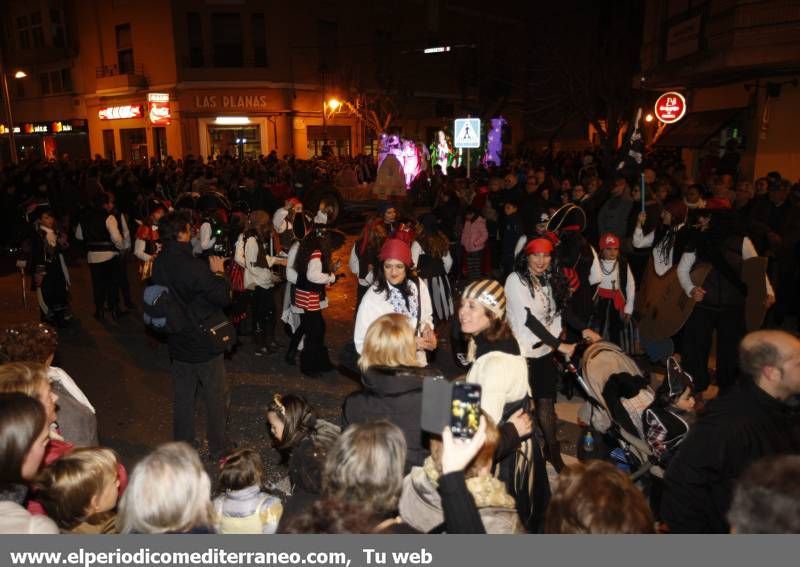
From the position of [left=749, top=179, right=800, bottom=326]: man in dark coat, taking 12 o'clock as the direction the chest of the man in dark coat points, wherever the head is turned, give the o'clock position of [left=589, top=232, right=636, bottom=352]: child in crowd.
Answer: The child in crowd is roughly at 1 o'clock from the man in dark coat.

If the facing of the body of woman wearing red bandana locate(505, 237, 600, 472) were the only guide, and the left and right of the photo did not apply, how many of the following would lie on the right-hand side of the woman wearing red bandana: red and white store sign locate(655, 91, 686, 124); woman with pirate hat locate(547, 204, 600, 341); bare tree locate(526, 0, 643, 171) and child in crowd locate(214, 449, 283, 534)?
1

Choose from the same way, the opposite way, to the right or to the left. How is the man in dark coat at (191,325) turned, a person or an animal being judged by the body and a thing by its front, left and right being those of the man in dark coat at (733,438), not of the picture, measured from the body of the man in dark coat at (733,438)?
to the left

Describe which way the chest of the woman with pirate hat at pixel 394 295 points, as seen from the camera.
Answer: toward the camera

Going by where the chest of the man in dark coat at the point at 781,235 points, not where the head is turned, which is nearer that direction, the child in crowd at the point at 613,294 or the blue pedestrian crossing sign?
the child in crowd

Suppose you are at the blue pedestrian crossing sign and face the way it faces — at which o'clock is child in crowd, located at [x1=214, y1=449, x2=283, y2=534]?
The child in crowd is roughly at 12 o'clock from the blue pedestrian crossing sign.

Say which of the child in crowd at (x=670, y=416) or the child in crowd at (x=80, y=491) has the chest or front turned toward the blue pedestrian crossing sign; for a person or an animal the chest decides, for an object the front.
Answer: the child in crowd at (x=80, y=491)

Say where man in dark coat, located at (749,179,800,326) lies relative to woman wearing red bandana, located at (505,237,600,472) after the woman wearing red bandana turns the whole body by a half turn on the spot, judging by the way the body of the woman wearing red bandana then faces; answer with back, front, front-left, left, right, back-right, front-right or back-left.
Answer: right

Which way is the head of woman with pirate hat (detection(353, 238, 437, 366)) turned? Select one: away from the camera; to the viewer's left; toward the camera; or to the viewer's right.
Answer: toward the camera

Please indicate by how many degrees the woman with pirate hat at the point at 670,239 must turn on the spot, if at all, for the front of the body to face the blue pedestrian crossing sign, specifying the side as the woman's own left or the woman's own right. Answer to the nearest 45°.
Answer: approximately 90° to the woman's own right

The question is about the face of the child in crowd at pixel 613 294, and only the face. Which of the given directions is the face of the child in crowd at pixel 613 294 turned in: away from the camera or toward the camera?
toward the camera

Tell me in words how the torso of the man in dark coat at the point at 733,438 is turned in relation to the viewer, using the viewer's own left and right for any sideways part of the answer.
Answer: facing to the right of the viewer

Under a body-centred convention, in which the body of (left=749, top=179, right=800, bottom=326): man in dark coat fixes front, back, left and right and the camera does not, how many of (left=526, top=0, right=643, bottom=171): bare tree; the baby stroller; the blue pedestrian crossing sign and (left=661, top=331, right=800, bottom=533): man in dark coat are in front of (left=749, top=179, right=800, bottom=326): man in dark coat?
2

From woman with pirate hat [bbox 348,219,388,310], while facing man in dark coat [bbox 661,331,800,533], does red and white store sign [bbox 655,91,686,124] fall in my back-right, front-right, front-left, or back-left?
back-left

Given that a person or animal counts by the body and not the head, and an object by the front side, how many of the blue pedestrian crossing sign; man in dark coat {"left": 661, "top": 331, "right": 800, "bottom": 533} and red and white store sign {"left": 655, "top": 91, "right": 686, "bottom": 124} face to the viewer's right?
1

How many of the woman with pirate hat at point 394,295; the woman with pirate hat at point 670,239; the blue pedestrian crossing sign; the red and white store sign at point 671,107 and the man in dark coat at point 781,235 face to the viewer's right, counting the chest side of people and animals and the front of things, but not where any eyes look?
0

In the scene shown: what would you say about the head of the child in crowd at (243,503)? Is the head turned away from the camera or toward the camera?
away from the camera

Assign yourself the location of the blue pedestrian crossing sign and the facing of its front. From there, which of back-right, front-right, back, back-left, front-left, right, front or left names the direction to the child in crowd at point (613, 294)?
front
